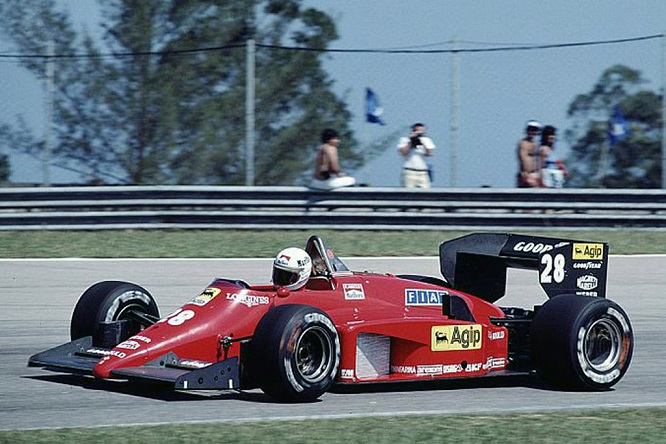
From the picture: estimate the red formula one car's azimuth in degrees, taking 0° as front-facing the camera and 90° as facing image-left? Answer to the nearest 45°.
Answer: approximately 45°

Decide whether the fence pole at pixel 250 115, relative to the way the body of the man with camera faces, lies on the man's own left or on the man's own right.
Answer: on the man's own right

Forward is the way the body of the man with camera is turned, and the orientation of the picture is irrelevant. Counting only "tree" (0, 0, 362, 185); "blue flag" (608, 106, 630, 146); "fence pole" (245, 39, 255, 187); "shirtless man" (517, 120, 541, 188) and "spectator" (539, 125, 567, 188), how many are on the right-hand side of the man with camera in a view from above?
2

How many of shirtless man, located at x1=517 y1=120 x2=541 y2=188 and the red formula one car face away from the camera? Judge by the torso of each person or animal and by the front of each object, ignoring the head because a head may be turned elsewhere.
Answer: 0

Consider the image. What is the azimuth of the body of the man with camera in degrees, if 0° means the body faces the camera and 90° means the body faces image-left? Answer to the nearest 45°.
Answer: approximately 0°

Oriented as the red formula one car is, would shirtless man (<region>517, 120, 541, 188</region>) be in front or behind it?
behind

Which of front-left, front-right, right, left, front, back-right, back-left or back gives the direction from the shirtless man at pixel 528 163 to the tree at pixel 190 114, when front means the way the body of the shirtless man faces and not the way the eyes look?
back-right

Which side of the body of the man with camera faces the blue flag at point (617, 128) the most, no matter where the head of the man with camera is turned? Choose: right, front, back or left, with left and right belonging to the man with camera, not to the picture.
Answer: left

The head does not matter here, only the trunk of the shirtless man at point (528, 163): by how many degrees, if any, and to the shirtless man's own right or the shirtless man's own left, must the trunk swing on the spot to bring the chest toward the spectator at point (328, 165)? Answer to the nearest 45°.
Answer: approximately 135° to the shirtless man's own right

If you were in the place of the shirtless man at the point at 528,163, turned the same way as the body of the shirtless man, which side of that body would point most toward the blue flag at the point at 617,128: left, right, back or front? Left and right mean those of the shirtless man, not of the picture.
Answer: left

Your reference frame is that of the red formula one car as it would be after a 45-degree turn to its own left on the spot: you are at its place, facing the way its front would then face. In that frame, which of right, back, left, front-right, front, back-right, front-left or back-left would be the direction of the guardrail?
back

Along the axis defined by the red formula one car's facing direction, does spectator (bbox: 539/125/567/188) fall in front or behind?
behind

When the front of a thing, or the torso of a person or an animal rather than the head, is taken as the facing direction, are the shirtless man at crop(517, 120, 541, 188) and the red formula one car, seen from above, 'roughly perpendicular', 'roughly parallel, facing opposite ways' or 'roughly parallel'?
roughly perpendicular
